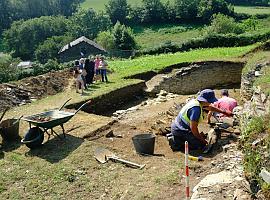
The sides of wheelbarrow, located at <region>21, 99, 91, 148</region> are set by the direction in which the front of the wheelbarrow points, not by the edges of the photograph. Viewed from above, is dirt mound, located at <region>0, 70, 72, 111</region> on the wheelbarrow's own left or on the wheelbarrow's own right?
on the wheelbarrow's own right

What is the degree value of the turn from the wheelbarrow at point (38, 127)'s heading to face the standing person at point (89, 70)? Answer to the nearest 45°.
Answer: approximately 135° to its right

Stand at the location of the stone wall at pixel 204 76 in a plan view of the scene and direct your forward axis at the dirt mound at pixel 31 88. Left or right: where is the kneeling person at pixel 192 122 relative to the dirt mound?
left

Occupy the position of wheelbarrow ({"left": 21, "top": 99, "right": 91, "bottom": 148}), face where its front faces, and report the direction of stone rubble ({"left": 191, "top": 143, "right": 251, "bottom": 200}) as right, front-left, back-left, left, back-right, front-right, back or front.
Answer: left
